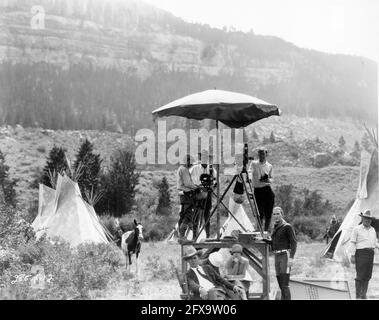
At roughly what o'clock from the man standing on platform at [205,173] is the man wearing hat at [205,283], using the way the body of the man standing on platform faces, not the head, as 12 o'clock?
The man wearing hat is roughly at 12 o'clock from the man standing on platform.

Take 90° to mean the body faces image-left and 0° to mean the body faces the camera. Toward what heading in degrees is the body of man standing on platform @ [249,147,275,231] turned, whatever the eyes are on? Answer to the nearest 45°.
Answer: approximately 0°

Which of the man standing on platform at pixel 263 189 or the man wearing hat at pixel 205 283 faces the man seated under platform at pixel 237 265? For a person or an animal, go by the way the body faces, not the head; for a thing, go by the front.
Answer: the man standing on platform

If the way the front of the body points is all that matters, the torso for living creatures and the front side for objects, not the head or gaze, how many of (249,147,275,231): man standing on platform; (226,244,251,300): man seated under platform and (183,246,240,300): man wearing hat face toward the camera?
3

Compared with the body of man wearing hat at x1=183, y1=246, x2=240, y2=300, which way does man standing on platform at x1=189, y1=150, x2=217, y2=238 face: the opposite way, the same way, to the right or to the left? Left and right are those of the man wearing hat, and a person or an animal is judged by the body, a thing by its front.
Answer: the same way

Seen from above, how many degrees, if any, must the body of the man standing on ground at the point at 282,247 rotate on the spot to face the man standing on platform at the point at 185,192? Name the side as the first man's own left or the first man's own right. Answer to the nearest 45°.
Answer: approximately 90° to the first man's own right

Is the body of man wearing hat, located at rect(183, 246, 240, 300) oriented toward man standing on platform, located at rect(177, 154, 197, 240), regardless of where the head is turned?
no

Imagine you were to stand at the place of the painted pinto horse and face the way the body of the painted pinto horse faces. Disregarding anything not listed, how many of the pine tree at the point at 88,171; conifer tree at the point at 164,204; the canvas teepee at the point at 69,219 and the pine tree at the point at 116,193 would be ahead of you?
0

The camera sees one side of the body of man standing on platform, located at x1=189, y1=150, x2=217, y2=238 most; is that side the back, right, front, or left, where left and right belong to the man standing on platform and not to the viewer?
front

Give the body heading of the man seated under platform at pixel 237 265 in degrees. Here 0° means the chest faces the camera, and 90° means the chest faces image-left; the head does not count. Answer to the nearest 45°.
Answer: approximately 0°

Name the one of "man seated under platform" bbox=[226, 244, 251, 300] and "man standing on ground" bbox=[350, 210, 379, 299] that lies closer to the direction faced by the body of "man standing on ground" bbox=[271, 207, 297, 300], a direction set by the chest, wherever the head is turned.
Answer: the man seated under platform

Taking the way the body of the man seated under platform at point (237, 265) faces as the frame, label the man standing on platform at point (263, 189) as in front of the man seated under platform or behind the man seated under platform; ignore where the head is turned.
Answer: behind

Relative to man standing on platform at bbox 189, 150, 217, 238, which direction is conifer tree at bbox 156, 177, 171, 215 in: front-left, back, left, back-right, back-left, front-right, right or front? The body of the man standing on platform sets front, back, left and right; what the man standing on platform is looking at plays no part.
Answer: back

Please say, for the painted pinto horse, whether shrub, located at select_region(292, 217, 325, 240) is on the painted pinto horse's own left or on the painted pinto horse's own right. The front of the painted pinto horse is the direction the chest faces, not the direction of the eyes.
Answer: on the painted pinto horse's own left
